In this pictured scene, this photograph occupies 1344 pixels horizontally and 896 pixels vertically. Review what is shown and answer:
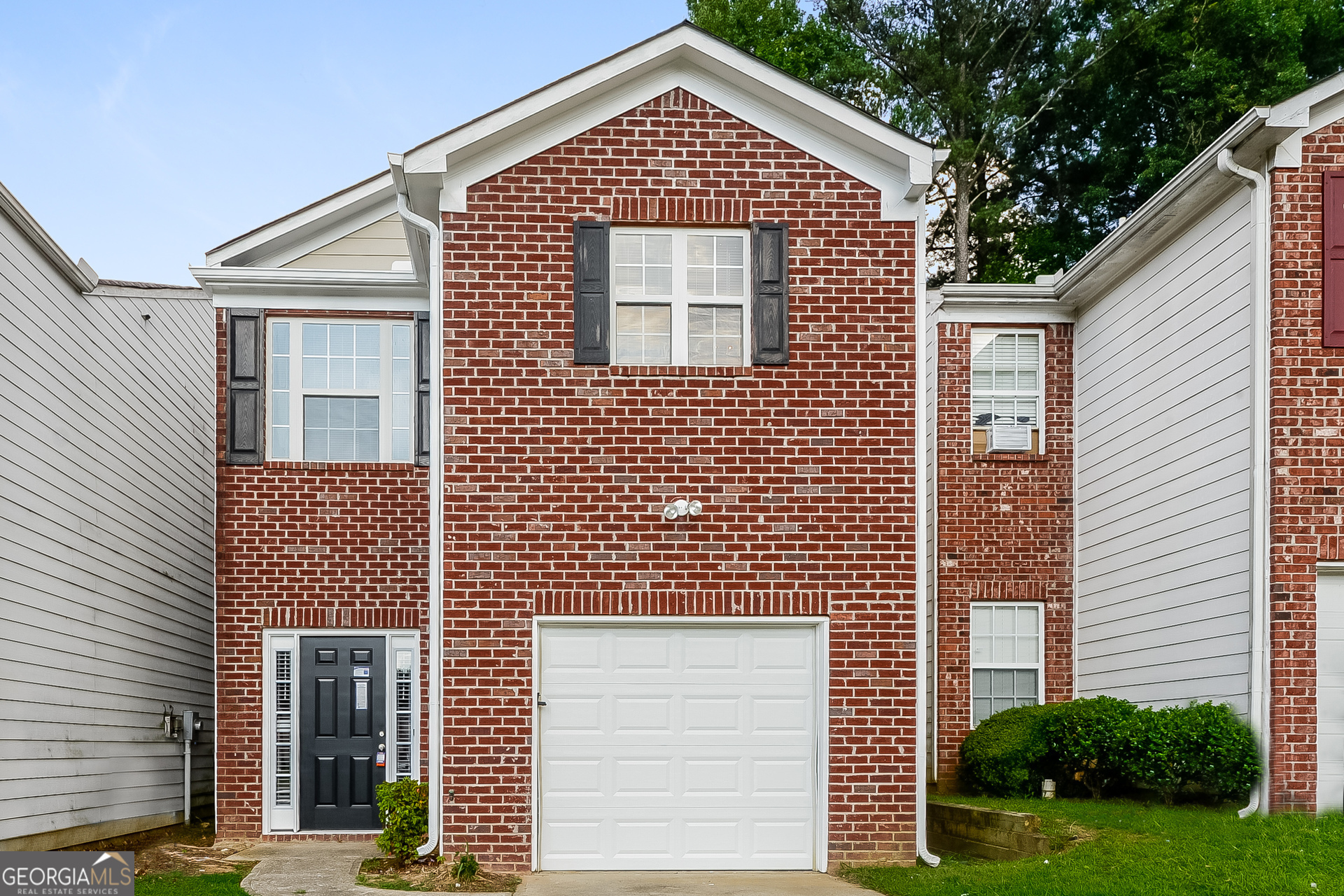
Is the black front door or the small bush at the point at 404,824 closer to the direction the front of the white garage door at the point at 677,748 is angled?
the small bush

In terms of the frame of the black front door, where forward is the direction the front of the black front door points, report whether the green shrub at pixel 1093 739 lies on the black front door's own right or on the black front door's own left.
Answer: on the black front door's own left

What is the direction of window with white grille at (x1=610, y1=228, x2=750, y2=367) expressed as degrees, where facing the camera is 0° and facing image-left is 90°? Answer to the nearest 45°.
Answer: approximately 0°
